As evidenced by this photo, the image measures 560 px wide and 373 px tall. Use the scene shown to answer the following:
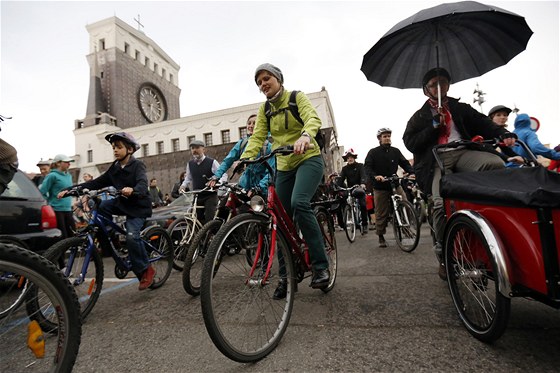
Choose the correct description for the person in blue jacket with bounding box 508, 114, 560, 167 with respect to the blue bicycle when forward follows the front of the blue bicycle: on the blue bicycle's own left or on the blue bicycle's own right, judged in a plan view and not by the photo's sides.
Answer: on the blue bicycle's own left

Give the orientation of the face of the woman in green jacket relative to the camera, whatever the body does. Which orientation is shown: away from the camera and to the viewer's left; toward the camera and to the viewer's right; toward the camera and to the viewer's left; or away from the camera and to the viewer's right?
toward the camera and to the viewer's left

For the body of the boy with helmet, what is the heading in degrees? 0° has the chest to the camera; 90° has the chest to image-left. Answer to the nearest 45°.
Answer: approximately 45°

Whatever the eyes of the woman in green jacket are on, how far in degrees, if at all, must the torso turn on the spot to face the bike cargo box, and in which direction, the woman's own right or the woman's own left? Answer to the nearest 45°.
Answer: approximately 90° to the woman's own left

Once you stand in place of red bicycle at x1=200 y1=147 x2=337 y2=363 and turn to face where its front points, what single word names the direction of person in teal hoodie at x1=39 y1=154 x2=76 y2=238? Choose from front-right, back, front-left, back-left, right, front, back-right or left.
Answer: right

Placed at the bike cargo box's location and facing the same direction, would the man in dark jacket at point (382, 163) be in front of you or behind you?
behind

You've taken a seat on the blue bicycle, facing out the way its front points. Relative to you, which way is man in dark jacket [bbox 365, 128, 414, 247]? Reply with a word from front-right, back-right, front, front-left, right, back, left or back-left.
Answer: back-left

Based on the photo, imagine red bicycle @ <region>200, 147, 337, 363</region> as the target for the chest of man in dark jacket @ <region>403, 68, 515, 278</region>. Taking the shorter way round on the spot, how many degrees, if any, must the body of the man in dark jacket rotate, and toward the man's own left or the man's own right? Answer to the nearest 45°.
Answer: approximately 90° to the man's own right

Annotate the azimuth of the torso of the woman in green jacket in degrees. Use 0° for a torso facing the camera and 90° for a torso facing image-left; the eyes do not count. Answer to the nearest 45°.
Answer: approximately 45°

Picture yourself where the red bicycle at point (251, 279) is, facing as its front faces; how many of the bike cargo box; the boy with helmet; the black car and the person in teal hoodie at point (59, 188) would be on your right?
3
